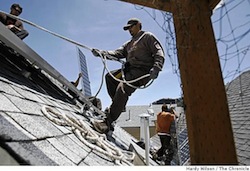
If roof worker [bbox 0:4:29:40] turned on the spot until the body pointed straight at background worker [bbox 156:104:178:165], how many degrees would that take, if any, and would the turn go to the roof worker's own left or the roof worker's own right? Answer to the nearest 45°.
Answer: approximately 45° to the roof worker's own left

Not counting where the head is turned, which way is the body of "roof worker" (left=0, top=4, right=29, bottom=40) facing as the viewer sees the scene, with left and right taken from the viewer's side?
facing the viewer and to the right of the viewer

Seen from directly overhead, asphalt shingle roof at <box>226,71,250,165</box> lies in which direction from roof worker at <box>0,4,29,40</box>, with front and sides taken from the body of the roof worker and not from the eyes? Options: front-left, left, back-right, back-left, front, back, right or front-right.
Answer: front-left

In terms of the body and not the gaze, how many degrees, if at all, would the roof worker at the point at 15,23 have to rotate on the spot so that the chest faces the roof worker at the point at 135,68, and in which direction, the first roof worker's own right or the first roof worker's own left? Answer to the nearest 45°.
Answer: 0° — they already face them

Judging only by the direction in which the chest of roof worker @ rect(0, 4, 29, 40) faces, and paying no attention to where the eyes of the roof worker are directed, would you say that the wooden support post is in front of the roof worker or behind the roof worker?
in front
